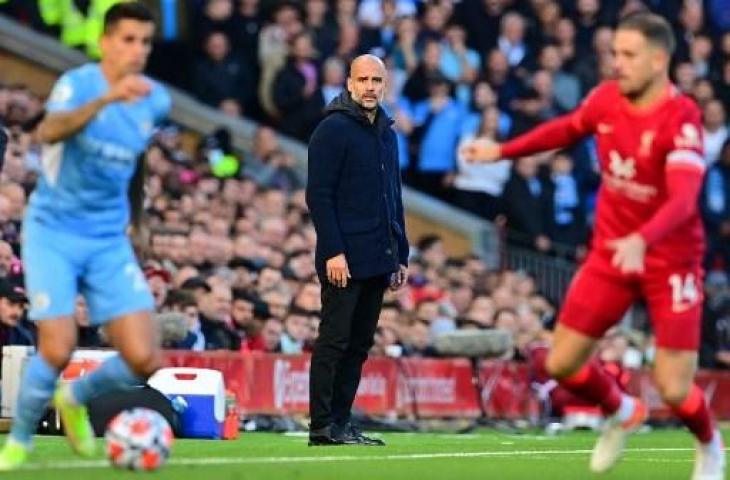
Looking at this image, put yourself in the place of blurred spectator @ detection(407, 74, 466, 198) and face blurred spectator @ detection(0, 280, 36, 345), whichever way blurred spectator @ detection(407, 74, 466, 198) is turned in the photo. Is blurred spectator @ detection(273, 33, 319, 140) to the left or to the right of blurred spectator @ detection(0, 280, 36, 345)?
right

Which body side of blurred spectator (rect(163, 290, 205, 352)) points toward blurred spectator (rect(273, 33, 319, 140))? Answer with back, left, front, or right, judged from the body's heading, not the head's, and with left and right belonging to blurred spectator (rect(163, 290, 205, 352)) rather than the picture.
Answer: back

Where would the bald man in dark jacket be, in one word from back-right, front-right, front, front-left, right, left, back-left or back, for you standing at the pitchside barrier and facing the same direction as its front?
front

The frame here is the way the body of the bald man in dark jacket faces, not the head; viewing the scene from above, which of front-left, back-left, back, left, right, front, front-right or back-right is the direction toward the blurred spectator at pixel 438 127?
back-left

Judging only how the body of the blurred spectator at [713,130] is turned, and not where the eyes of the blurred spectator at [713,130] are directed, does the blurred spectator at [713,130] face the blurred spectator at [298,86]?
no

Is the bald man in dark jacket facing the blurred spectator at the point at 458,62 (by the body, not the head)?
no

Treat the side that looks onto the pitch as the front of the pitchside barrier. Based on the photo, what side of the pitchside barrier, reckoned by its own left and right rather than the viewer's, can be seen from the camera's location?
front

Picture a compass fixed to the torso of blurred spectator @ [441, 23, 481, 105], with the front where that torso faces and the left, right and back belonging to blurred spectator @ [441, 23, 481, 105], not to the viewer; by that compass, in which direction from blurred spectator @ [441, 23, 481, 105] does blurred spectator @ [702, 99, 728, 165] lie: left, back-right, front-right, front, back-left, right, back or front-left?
back-left

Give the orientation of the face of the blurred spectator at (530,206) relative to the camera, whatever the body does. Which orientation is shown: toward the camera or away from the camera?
toward the camera

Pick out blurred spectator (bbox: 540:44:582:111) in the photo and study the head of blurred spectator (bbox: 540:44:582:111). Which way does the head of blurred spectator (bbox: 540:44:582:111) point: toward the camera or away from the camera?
toward the camera

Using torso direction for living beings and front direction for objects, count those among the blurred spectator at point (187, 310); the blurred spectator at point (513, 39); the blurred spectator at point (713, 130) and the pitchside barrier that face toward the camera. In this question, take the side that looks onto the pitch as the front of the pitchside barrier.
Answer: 4
